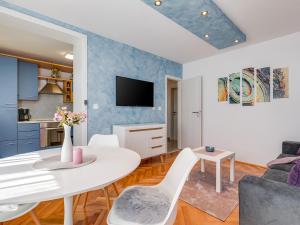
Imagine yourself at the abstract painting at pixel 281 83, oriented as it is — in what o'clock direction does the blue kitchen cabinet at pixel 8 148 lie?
The blue kitchen cabinet is roughly at 2 o'clock from the abstract painting.

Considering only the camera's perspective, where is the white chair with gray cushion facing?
facing to the left of the viewer

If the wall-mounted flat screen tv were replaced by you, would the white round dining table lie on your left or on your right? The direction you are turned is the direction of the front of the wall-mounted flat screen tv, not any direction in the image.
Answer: on your right

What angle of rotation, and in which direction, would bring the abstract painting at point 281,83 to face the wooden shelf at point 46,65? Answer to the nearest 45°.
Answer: approximately 45° to its right

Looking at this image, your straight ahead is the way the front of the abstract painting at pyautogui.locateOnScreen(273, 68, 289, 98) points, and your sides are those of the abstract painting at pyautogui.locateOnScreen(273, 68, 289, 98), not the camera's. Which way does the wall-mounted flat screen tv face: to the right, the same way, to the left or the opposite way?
to the left

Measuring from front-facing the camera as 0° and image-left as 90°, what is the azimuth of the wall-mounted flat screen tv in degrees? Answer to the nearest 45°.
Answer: approximately 315°

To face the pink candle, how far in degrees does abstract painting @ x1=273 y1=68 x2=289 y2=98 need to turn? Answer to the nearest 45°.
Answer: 0° — it already faces it

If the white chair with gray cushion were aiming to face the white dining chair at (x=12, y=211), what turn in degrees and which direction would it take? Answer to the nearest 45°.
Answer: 0° — it already faces it

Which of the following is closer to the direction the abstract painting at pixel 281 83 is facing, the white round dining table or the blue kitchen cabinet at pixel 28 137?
the white round dining table

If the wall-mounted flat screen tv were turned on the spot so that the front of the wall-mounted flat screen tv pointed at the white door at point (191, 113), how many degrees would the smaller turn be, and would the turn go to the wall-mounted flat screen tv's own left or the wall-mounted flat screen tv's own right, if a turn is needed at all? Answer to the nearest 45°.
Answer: approximately 90° to the wall-mounted flat screen tv's own left

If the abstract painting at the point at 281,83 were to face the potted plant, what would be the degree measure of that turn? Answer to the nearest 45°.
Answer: approximately 90° to its right
